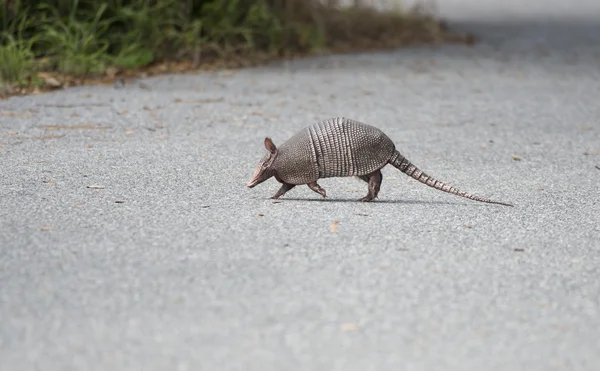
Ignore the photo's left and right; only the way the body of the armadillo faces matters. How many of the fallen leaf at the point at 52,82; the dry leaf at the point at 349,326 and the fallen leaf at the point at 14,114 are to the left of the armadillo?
1

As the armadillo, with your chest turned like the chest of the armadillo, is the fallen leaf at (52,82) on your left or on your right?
on your right

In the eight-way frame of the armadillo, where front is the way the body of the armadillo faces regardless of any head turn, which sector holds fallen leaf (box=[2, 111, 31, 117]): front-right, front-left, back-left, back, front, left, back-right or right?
front-right

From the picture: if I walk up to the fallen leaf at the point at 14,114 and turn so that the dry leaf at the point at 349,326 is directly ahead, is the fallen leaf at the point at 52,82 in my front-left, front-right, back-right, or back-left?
back-left

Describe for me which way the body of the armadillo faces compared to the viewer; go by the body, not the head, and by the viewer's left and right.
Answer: facing to the left of the viewer

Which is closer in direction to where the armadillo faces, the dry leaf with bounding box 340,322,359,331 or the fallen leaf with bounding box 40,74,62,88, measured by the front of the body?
the fallen leaf

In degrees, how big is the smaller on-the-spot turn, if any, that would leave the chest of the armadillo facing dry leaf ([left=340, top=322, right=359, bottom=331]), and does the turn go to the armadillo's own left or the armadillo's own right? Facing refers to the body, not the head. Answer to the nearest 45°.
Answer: approximately 90° to the armadillo's own left
